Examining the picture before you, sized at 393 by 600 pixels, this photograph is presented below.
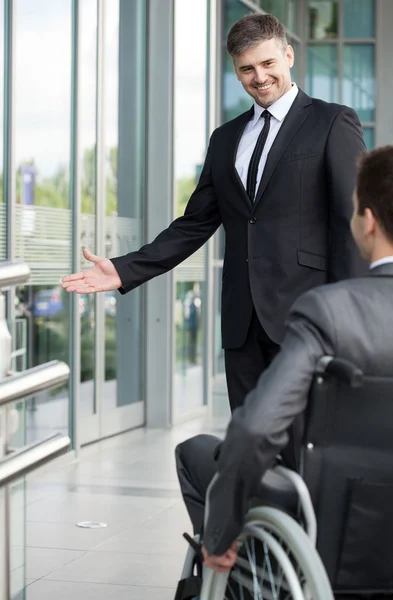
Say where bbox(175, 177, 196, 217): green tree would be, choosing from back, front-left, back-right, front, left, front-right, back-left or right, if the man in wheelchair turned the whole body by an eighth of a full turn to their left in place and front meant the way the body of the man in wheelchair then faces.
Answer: right

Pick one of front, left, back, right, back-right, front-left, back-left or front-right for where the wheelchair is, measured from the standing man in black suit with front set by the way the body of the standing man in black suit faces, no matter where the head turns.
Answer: front-left

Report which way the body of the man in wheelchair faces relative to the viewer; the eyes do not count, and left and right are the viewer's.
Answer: facing away from the viewer and to the left of the viewer

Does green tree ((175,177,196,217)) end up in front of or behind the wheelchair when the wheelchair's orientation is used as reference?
in front

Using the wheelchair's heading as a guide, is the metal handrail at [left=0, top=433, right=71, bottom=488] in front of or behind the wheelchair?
in front

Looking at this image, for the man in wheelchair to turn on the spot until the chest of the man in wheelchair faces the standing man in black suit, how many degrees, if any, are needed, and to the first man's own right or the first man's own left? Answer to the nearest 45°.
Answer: approximately 45° to the first man's own right

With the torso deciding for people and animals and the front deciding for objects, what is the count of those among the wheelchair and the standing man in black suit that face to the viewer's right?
0

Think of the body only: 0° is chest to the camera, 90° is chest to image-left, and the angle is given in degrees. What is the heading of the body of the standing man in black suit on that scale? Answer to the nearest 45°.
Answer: approximately 45°

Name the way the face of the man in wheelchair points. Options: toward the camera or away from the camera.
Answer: away from the camera
